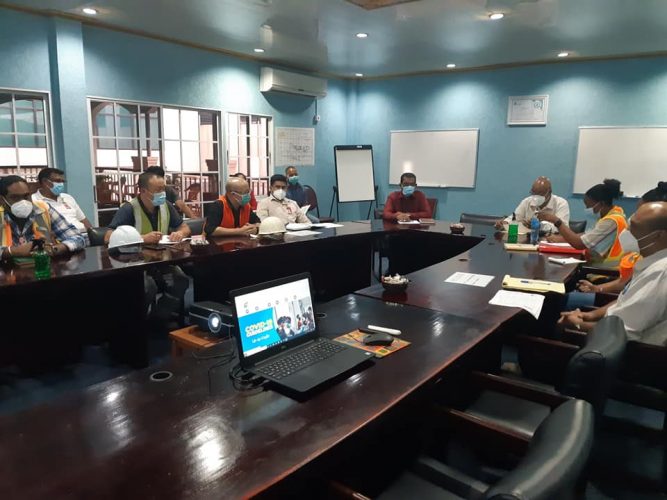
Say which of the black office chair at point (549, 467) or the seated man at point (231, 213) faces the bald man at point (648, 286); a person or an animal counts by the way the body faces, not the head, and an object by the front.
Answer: the seated man

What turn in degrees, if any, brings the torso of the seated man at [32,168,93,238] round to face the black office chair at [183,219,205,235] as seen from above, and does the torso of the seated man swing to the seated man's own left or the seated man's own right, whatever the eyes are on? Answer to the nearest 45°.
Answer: approximately 45° to the seated man's own left

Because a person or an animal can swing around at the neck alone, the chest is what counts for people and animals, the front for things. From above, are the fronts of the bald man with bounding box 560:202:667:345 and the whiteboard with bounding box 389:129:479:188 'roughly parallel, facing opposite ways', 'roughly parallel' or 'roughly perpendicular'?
roughly perpendicular

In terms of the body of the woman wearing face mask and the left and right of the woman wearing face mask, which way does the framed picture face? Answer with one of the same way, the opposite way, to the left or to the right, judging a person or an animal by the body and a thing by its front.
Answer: to the left

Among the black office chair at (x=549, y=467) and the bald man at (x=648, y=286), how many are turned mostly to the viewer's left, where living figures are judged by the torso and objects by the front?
2

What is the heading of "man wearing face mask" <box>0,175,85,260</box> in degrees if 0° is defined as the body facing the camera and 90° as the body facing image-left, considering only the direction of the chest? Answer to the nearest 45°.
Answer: approximately 315°

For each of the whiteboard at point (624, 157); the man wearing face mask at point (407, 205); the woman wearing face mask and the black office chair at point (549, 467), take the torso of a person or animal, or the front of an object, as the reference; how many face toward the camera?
2

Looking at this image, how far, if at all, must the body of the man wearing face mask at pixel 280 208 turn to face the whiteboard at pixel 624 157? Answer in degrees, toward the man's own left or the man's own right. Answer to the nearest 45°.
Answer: approximately 90° to the man's own left

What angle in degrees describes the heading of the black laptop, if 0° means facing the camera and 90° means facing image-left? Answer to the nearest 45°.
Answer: approximately 315°

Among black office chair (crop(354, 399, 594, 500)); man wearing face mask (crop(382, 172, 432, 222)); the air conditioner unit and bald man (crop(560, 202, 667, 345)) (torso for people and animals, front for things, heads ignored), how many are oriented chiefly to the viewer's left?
2

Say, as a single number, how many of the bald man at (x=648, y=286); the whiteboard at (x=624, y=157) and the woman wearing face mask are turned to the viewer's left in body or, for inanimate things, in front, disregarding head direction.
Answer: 2

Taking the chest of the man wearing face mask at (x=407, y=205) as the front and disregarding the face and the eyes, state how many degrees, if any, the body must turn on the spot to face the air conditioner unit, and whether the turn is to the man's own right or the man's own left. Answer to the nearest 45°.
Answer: approximately 135° to the man's own right

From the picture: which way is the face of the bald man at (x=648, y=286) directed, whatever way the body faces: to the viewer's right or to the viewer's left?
to the viewer's left

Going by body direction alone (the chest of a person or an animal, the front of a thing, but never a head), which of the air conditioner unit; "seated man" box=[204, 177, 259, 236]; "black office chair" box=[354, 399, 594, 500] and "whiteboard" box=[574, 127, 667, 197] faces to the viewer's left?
the black office chair

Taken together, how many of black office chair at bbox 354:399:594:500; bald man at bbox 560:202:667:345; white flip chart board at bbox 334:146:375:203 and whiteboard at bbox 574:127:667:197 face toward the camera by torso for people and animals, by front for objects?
2

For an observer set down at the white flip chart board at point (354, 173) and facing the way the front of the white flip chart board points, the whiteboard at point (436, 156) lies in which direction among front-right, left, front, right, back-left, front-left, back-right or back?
left

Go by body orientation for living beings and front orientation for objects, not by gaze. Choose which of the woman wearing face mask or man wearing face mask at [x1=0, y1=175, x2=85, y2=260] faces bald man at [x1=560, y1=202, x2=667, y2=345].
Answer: the man wearing face mask

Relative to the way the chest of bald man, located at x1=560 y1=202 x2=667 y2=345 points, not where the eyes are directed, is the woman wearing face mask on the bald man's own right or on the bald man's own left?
on the bald man's own right
